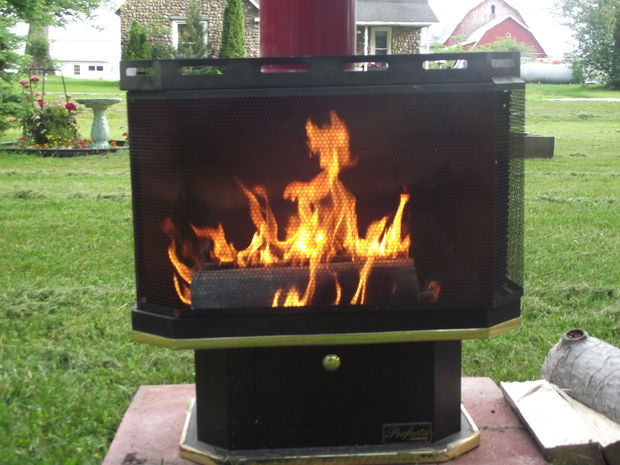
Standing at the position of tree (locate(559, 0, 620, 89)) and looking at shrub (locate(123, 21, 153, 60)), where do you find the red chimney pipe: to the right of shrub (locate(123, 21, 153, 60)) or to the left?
left

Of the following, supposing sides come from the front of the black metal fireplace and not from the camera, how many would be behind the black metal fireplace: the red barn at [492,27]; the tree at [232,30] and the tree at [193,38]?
3

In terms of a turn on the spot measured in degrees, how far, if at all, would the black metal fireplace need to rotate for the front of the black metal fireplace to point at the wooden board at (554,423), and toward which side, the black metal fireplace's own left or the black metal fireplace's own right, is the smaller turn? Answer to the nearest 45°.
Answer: approximately 90° to the black metal fireplace's own left

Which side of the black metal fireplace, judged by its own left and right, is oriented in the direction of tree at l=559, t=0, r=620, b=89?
back

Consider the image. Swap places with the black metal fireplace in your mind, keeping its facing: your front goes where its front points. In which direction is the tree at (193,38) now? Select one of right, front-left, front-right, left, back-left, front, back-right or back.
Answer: back

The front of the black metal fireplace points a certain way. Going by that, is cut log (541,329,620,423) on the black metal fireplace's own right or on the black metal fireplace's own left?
on the black metal fireplace's own left

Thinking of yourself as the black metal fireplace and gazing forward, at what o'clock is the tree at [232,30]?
The tree is roughly at 6 o'clock from the black metal fireplace.

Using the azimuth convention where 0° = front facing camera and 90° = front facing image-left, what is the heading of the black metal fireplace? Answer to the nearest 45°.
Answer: approximately 0°

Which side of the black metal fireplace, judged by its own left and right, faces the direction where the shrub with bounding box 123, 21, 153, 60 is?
back

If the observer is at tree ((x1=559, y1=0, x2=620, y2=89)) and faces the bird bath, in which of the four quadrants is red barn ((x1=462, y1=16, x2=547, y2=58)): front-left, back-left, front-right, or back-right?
back-right

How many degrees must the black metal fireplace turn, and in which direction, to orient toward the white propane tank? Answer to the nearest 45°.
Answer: approximately 180°

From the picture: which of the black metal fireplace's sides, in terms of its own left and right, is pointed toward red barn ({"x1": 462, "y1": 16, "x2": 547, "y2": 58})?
back

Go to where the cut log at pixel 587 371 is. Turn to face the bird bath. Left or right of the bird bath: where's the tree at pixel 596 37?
right

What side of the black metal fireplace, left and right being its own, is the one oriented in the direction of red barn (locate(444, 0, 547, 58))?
back
